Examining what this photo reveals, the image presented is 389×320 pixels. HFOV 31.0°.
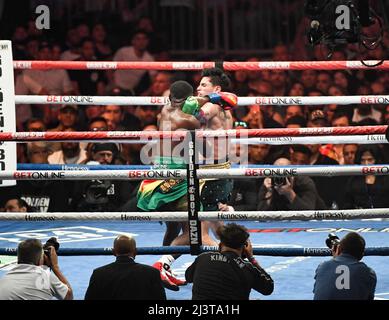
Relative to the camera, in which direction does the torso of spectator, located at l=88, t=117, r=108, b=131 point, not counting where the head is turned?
toward the camera

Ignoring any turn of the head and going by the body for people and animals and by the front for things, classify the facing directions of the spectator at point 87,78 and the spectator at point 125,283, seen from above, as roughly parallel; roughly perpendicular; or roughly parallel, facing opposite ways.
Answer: roughly parallel, facing opposite ways

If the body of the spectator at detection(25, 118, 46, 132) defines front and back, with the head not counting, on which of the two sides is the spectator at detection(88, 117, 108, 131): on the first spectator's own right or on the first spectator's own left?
on the first spectator's own left

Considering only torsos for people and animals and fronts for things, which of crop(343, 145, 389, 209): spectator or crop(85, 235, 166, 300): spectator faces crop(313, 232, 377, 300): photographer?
crop(343, 145, 389, 209): spectator

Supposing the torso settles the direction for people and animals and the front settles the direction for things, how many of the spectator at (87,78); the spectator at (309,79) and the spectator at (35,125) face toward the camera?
3

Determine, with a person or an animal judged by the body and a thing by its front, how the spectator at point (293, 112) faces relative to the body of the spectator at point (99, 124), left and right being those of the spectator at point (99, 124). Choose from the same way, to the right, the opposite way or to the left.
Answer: the same way

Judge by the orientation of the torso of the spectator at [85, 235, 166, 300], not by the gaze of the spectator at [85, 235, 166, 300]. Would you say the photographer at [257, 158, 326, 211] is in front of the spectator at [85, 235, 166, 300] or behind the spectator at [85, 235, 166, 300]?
in front

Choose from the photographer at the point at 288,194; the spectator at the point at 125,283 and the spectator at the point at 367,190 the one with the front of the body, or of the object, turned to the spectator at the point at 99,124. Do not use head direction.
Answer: the spectator at the point at 125,283

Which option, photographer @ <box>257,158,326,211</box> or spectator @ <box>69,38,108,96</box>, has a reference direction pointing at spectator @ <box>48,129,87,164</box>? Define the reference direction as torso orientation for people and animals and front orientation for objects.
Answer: spectator @ <box>69,38,108,96</box>

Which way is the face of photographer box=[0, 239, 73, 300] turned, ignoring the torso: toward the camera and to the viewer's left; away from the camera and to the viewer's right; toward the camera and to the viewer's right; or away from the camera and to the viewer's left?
away from the camera and to the viewer's right

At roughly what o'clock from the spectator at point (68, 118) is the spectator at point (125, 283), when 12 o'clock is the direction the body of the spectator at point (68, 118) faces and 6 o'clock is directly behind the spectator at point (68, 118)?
the spectator at point (125, 283) is roughly at 12 o'clock from the spectator at point (68, 118).

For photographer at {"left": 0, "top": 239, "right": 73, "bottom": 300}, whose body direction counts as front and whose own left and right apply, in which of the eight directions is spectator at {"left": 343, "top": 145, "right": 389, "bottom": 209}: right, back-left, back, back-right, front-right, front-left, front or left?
front

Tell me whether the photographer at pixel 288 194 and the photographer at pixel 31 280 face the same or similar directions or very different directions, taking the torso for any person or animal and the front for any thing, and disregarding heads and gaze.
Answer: very different directions

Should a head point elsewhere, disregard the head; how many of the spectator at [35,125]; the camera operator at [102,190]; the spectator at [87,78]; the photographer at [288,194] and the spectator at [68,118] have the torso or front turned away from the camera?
0

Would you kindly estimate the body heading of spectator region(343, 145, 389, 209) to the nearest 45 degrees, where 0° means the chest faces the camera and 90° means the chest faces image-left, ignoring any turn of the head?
approximately 0°

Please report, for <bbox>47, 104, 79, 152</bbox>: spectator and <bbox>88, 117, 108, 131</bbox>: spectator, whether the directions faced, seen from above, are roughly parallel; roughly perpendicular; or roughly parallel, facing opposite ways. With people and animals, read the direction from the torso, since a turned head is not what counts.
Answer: roughly parallel

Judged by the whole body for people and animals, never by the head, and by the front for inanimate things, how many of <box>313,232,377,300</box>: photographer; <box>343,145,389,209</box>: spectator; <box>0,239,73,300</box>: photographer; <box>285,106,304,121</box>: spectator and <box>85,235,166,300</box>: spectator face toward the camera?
2

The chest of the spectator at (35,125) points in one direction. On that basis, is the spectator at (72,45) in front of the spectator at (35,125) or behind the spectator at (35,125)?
behind

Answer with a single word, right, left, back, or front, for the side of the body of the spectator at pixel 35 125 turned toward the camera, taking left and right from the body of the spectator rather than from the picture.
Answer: front
